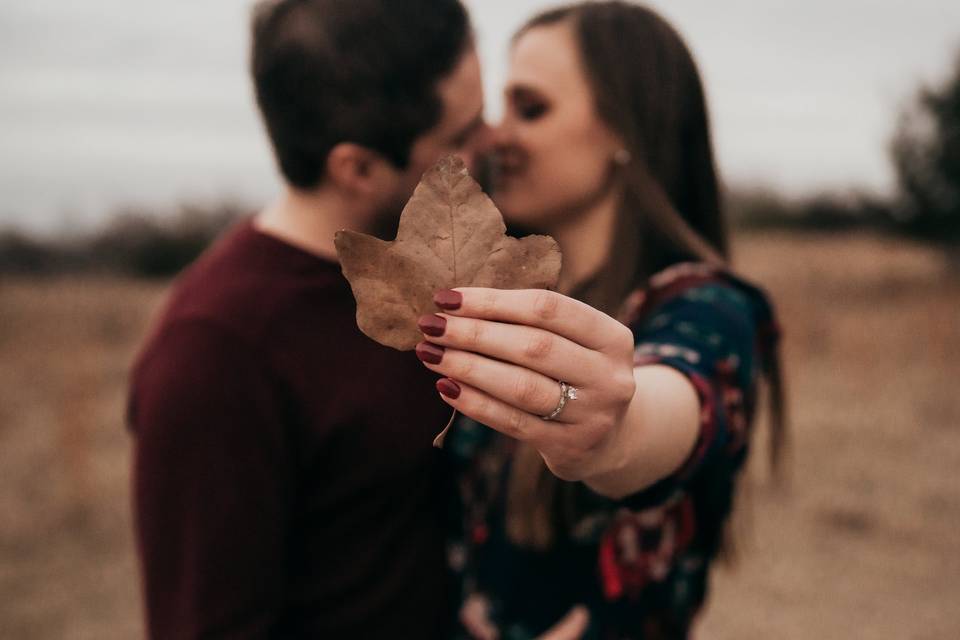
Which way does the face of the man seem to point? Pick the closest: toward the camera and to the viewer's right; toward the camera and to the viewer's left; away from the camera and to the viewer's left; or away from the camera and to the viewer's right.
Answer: away from the camera and to the viewer's right

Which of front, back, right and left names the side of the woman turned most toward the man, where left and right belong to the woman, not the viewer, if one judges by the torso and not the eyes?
front

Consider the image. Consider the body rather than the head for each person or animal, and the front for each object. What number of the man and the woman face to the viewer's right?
1

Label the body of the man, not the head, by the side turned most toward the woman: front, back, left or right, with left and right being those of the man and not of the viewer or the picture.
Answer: front

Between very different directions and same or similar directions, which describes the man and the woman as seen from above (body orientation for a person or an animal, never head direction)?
very different directions

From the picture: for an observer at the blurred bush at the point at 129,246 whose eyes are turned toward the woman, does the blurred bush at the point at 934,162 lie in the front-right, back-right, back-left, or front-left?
front-left

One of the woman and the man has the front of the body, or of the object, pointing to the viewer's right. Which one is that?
the man

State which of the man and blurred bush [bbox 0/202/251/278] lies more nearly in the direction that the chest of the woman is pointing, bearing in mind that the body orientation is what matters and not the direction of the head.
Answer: the man

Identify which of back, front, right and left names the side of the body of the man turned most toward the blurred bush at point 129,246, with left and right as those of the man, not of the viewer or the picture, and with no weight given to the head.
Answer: left

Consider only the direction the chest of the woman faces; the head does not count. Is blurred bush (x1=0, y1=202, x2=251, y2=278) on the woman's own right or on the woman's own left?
on the woman's own right

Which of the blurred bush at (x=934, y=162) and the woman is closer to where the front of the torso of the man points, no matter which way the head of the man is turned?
the woman

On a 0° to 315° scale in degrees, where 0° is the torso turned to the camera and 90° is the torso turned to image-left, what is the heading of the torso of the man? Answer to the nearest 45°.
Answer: approximately 270°

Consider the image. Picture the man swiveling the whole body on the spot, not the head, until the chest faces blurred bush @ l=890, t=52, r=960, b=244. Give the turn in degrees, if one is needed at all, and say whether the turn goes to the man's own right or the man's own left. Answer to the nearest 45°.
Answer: approximately 45° to the man's own left

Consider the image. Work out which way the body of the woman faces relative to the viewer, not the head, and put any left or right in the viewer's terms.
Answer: facing the viewer and to the left of the viewer
